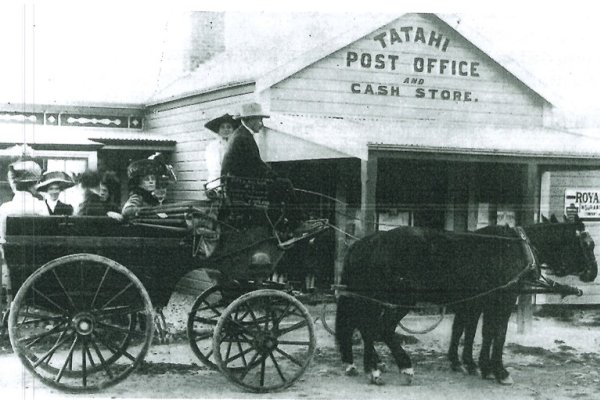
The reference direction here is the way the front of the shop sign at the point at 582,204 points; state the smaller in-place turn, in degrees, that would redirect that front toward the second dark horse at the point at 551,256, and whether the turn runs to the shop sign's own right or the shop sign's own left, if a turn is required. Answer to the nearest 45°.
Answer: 0° — it already faces it

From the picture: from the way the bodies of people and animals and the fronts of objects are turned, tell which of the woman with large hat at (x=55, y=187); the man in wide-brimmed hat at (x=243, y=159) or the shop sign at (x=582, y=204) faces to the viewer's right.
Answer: the man in wide-brimmed hat

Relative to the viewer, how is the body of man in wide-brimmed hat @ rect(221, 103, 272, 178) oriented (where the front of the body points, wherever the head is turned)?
to the viewer's right

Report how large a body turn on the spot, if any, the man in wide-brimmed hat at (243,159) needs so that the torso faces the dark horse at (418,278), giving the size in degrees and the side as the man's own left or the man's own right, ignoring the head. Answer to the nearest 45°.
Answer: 0° — they already face it

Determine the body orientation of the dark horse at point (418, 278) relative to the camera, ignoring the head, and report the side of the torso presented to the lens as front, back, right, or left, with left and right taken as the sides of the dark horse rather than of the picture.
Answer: right

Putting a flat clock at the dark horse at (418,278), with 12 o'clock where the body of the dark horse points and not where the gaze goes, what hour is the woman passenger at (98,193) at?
The woman passenger is roughly at 6 o'clock from the dark horse.

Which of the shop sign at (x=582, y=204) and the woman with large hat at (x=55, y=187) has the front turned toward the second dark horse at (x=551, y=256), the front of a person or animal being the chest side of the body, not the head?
the shop sign

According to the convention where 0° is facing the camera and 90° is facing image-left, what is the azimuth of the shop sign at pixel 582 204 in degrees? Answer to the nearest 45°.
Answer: approximately 0°

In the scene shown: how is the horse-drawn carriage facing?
to the viewer's right
